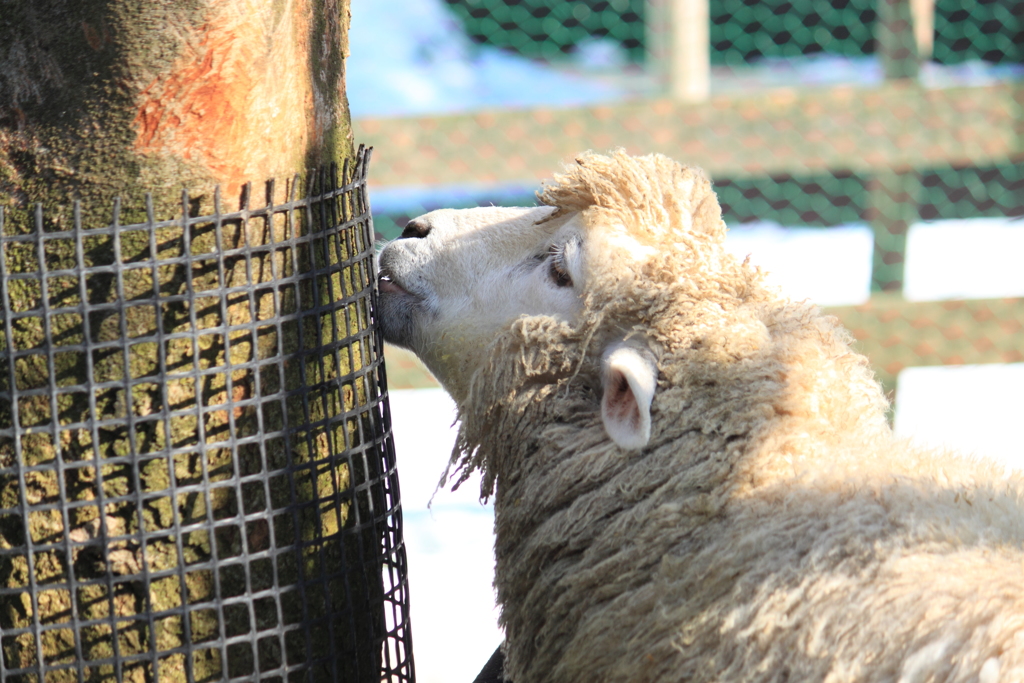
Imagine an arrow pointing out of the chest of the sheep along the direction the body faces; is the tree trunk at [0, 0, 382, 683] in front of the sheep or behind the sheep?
in front

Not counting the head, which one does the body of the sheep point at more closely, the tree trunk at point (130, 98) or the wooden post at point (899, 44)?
the tree trunk

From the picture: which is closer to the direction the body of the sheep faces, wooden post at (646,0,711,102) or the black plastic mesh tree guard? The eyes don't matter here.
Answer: the black plastic mesh tree guard

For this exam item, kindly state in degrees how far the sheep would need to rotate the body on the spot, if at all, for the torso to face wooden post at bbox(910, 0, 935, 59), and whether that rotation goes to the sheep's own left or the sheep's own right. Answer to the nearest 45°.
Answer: approximately 90° to the sheep's own right

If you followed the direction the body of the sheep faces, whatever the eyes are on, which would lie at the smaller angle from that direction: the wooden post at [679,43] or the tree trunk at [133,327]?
the tree trunk

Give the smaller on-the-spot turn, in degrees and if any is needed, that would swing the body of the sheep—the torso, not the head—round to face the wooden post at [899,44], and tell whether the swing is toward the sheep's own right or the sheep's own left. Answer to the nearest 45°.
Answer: approximately 90° to the sheep's own right

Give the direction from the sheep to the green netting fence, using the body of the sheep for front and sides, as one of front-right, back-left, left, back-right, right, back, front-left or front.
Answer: right

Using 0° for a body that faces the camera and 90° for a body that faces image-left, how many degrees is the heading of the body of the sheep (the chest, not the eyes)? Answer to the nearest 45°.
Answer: approximately 90°

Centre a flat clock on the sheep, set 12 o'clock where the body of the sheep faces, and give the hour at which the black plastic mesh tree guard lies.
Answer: The black plastic mesh tree guard is roughly at 11 o'clock from the sheep.

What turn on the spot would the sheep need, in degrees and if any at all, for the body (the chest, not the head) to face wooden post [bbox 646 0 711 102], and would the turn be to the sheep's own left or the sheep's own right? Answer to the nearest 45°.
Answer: approximately 90° to the sheep's own right
